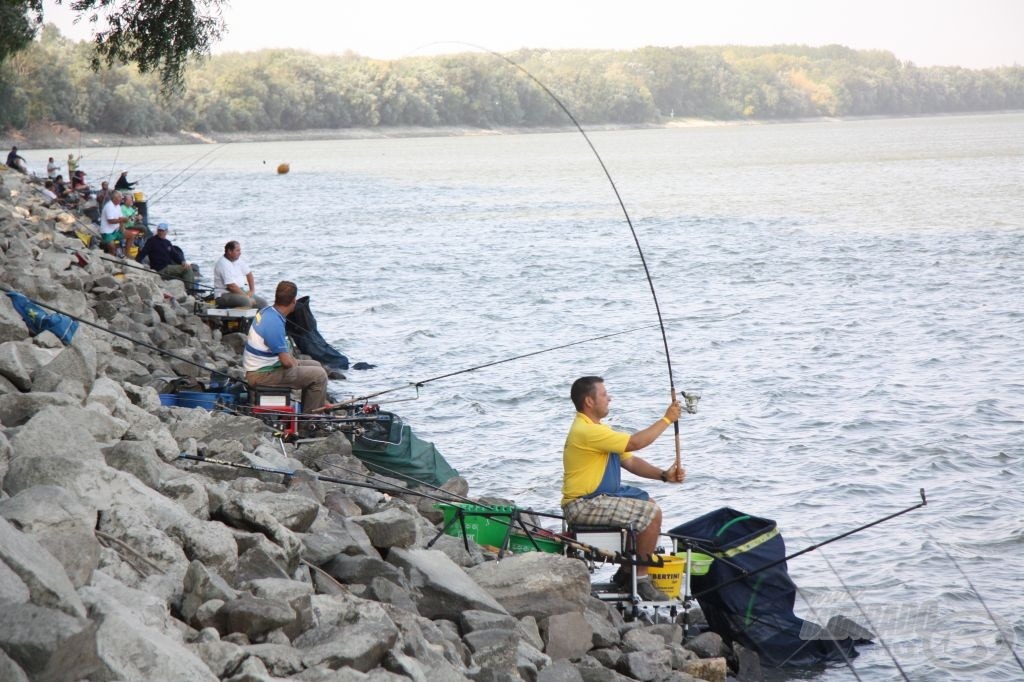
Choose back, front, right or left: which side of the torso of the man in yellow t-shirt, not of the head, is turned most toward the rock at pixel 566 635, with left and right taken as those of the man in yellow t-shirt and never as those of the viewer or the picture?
right

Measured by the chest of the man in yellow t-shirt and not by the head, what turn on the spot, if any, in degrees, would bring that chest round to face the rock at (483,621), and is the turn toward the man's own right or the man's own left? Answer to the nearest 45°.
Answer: approximately 135° to the man's own right

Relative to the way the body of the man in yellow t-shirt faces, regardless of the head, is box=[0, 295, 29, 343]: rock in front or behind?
behind

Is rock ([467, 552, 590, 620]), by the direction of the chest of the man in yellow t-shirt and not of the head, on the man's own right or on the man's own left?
on the man's own right

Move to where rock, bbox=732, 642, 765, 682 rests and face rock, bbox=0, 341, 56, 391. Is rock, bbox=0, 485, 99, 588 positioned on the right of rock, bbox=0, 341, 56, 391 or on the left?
left

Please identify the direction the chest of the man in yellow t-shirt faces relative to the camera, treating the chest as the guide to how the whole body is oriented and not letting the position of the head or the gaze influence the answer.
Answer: to the viewer's right

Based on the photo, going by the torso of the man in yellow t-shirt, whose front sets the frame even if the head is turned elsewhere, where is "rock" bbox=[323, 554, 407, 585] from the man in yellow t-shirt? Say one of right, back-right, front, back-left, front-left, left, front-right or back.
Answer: back-right

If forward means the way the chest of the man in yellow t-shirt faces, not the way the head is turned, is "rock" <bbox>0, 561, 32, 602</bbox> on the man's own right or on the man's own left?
on the man's own right

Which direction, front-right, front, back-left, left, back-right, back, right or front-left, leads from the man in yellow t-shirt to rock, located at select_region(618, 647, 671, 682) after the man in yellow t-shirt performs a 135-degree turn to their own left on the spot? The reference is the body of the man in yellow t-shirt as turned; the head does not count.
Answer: back-left

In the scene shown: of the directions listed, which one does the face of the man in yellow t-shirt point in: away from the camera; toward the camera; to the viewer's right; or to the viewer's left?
to the viewer's right

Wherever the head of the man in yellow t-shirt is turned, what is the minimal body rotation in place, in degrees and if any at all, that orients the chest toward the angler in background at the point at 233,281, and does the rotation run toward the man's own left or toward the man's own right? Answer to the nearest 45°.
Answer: approximately 135° to the man's own left
